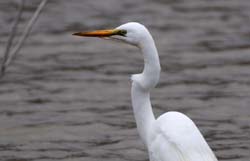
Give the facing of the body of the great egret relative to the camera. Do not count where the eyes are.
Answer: to the viewer's left
